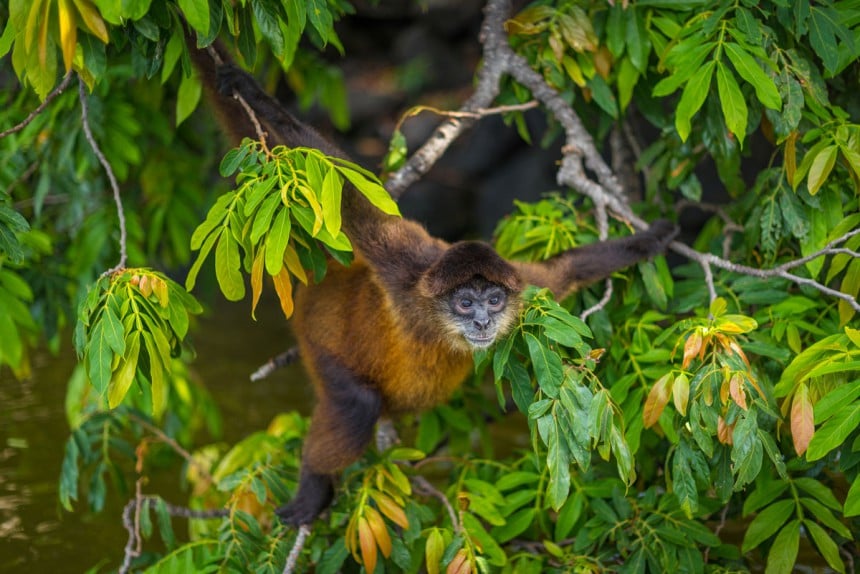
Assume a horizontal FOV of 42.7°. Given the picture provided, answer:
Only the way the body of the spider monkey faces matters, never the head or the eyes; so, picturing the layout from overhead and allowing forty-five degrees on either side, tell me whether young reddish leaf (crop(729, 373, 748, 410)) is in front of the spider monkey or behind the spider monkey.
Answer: in front

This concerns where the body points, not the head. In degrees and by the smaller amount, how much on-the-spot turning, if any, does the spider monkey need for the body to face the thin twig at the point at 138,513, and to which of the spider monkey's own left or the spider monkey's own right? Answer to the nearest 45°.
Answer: approximately 135° to the spider monkey's own right

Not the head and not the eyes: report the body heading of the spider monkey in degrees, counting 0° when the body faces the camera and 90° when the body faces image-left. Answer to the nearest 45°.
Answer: approximately 315°

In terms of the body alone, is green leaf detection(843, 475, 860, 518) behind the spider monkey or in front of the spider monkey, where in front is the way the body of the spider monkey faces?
in front
